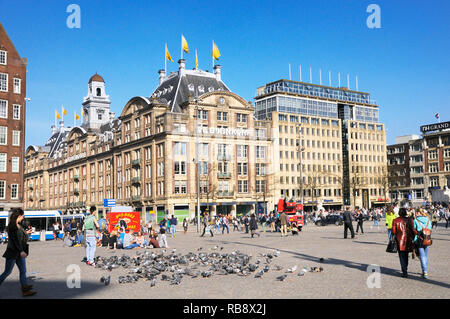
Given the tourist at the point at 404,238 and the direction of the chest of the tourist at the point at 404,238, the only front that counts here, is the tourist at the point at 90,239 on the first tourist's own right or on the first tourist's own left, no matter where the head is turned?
on the first tourist's own left

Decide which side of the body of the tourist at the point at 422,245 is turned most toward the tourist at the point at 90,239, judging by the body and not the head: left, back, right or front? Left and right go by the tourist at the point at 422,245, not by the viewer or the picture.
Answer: left

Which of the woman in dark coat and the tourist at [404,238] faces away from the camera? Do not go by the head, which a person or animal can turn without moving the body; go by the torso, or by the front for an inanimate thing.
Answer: the tourist

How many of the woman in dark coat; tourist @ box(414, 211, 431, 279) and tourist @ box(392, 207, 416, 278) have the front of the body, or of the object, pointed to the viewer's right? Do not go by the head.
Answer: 1

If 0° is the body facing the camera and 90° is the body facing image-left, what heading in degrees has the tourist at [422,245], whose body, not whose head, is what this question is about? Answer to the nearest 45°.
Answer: approximately 180°

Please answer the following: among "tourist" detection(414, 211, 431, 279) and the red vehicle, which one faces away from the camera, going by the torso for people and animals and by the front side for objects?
the tourist

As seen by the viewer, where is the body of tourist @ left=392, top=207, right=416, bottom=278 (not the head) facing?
away from the camera
